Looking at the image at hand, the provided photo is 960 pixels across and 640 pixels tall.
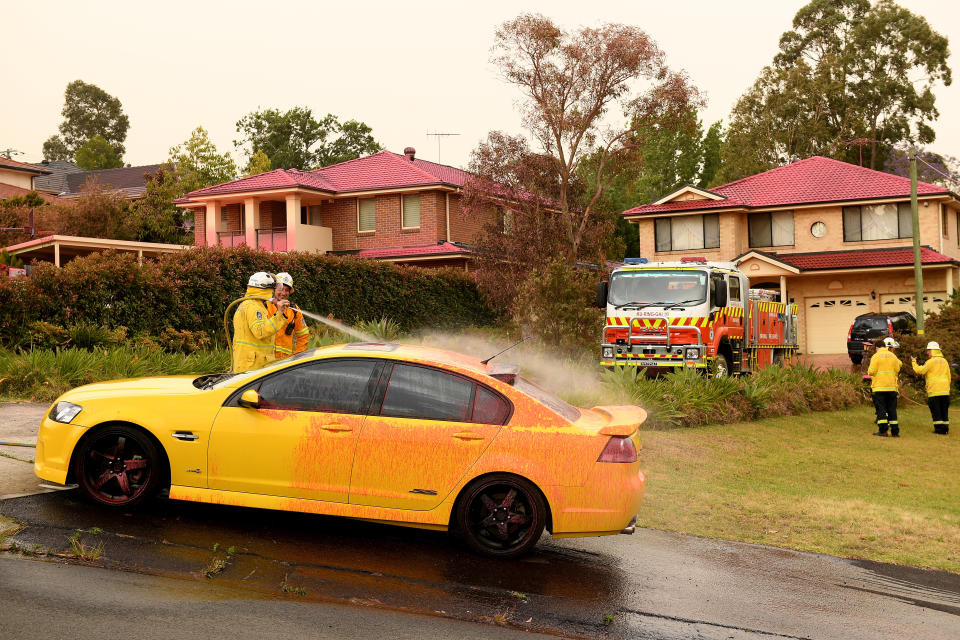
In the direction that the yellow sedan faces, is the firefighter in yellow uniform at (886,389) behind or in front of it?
behind

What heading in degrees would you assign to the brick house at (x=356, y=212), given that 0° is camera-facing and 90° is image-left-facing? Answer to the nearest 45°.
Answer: approximately 45°

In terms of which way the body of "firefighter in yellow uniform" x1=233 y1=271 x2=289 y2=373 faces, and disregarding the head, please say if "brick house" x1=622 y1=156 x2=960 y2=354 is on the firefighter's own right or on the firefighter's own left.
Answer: on the firefighter's own left

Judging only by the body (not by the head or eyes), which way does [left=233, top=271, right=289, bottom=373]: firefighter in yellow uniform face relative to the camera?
to the viewer's right

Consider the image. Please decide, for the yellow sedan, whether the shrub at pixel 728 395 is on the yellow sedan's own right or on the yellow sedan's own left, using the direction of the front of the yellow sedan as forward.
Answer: on the yellow sedan's own right

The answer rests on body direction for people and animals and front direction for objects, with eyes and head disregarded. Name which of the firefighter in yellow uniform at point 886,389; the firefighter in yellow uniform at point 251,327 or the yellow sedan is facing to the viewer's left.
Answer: the yellow sedan

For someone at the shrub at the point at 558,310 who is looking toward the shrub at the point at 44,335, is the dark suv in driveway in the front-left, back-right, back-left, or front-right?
back-right

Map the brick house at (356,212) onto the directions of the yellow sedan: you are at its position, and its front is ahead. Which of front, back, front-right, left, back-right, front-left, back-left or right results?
right

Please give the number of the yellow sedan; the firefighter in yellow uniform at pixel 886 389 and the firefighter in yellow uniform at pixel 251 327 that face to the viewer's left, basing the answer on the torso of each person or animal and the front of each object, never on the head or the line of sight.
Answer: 1

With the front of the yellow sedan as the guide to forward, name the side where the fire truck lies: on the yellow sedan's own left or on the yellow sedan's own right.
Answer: on the yellow sedan's own right

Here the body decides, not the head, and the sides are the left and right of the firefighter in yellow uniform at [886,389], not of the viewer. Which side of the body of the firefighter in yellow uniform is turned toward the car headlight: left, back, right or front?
back

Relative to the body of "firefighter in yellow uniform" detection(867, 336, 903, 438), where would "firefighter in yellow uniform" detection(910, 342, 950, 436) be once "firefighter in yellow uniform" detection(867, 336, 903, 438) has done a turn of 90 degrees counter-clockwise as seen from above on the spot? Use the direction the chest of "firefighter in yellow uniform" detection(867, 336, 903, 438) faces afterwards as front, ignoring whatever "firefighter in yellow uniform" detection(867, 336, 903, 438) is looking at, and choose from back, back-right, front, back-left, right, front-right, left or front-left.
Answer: back-right

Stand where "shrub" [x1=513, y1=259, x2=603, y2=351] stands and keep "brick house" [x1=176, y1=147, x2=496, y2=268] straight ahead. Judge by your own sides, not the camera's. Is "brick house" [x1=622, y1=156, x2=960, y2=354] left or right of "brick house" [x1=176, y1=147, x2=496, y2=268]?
right
